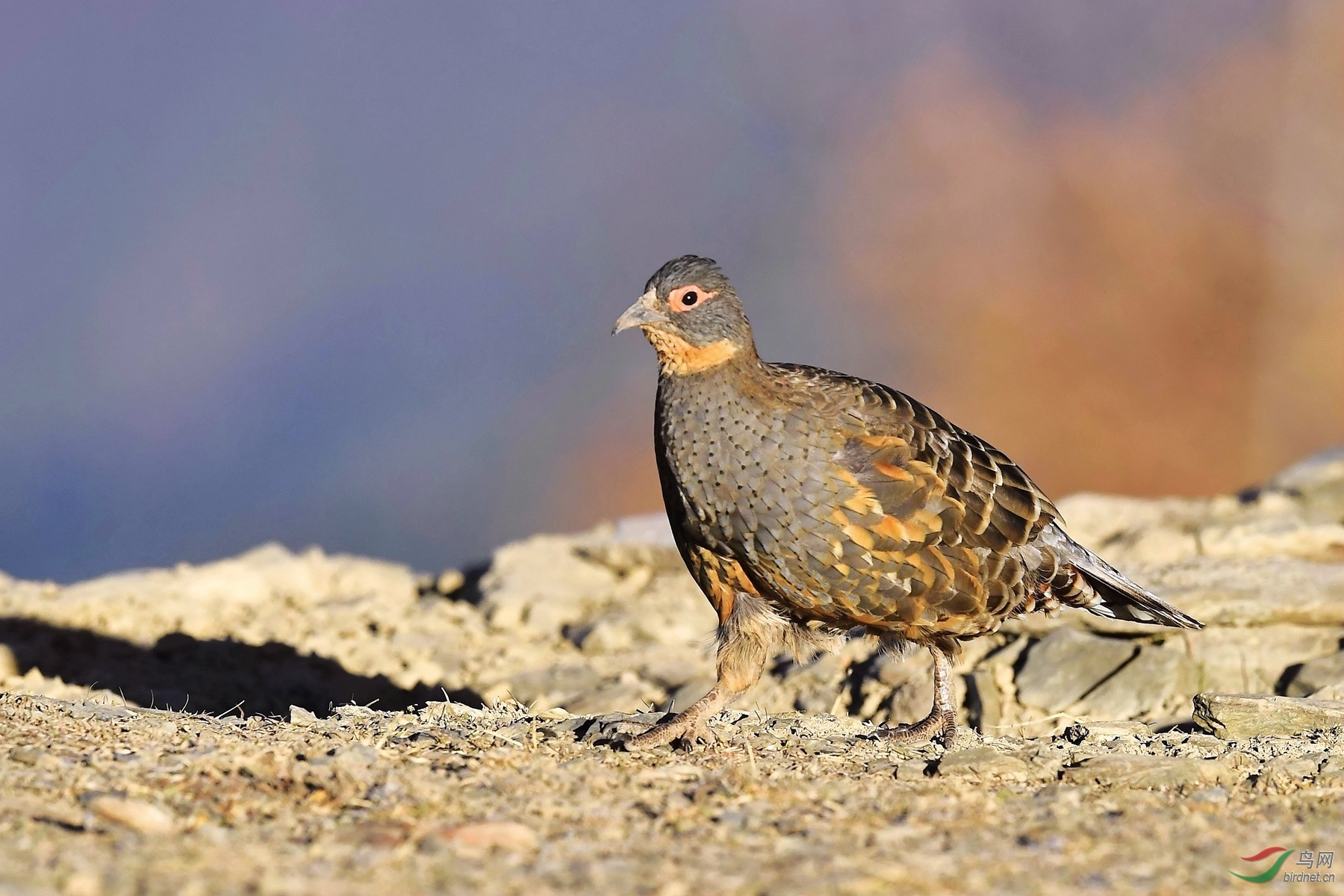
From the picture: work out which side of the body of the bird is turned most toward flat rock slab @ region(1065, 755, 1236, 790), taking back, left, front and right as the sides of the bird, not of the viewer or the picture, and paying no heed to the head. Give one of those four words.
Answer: back

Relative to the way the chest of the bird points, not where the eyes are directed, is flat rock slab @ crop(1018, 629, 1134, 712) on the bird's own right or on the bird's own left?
on the bird's own right

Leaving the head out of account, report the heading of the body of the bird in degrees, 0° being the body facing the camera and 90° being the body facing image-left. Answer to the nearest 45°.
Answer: approximately 90°

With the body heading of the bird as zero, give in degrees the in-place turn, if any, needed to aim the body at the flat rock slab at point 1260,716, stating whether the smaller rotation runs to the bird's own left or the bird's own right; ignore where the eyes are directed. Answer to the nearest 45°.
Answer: approximately 135° to the bird's own right
